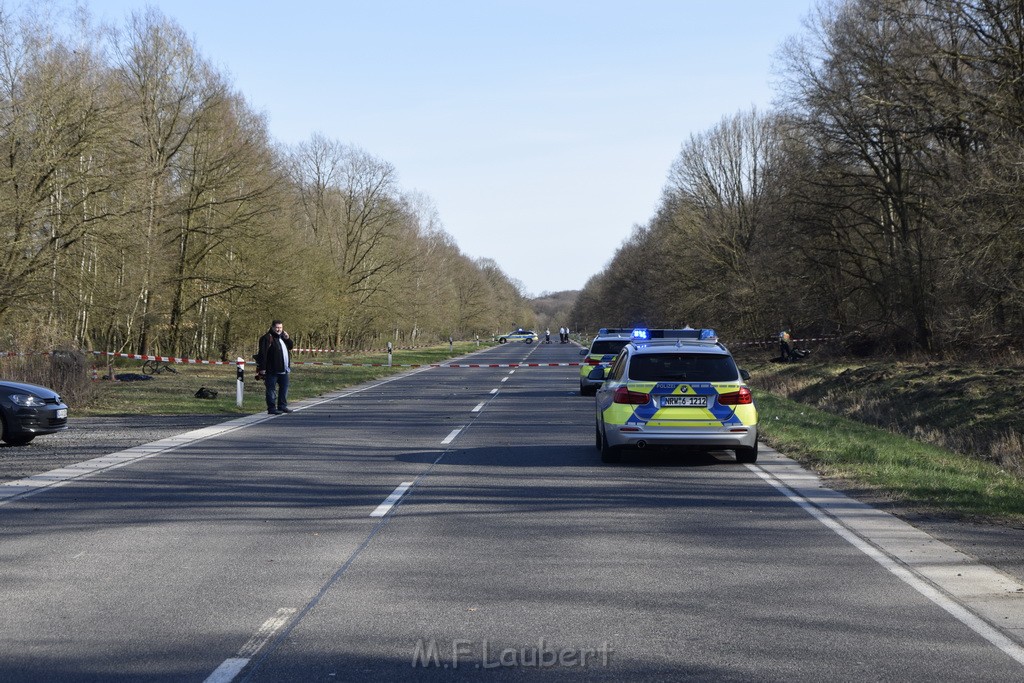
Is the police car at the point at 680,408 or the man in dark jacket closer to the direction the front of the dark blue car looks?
the police car

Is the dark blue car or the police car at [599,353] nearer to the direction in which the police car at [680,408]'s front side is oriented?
the police car

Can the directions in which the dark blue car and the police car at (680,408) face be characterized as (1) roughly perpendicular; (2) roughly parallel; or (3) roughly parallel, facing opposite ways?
roughly perpendicular

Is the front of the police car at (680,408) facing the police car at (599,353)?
yes

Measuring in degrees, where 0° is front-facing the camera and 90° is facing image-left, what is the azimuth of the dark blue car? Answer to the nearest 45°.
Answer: approximately 315°

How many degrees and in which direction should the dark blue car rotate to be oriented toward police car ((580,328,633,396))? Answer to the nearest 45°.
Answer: approximately 90° to its left

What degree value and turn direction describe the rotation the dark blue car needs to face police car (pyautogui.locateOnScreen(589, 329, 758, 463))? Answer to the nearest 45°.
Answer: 0° — it already faces it

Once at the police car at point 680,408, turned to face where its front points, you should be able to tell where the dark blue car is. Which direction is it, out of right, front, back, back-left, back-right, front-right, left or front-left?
left

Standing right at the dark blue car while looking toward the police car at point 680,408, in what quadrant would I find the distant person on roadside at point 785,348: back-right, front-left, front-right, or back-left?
front-left

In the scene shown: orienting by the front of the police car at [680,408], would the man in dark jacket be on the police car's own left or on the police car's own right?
on the police car's own left

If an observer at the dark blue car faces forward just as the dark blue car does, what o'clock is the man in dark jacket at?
The man in dark jacket is roughly at 9 o'clock from the dark blue car.

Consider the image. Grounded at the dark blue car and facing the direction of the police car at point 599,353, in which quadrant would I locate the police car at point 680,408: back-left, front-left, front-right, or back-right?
front-right

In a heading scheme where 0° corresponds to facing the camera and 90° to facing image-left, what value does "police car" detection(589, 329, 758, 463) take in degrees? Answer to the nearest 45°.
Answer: approximately 180°

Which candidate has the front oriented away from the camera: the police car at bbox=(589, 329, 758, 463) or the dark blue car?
the police car

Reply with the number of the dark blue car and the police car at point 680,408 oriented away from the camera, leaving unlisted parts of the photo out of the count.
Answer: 1
